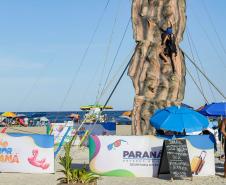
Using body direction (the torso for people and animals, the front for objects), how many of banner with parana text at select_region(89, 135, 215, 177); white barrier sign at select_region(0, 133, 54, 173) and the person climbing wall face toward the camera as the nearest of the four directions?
2

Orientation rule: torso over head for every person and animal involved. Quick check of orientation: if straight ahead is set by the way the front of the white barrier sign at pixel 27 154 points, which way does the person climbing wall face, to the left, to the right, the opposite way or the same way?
the opposite way

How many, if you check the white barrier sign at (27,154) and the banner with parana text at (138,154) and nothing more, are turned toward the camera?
2

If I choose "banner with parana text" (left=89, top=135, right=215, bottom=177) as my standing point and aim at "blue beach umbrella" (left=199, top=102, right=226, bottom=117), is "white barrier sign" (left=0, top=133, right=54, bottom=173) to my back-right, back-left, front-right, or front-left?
back-left

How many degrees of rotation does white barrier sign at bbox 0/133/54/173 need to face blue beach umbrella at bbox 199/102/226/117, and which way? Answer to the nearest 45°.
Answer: approximately 90° to its left

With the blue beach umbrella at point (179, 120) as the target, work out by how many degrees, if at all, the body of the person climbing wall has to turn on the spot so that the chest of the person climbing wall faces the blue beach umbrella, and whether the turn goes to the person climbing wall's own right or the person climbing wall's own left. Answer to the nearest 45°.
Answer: approximately 180°

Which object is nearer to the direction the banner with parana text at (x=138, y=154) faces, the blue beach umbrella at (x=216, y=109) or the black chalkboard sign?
the black chalkboard sign

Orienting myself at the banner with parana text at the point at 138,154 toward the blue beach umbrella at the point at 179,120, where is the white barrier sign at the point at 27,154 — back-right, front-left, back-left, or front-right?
back-left

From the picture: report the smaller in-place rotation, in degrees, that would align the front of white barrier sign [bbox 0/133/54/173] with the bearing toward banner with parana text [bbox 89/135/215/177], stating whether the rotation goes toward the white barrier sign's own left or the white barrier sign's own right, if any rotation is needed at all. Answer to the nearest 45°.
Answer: approximately 45° to the white barrier sign's own left

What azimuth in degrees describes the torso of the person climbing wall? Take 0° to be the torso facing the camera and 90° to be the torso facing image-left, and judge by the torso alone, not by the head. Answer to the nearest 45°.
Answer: approximately 180°

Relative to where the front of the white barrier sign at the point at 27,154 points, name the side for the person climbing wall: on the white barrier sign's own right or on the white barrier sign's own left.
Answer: on the white barrier sign's own left

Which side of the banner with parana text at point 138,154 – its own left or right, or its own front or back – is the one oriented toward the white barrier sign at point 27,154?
right

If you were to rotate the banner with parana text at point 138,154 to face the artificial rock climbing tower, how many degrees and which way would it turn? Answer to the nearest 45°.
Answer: approximately 180°

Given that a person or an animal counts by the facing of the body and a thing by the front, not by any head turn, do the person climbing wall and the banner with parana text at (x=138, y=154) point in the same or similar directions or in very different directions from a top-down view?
very different directions
